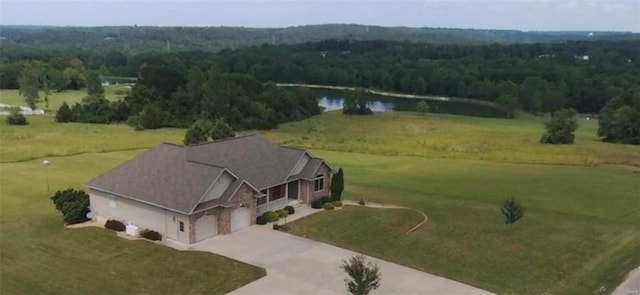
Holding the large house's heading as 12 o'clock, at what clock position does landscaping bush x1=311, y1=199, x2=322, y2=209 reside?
The landscaping bush is roughly at 10 o'clock from the large house.

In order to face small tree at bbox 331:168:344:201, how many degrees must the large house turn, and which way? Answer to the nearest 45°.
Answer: approximately 90° to its left

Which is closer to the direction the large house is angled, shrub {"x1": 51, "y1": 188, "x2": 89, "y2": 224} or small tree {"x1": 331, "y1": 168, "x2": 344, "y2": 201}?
the small tree

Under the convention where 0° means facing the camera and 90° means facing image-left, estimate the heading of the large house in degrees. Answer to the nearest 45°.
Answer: approximately 315°

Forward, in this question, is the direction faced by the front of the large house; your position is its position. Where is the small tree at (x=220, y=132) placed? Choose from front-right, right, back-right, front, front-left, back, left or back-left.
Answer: back-left

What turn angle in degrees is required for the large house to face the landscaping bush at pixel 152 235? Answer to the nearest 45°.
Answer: approximately 90° to its right

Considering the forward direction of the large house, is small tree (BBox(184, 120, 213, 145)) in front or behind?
behind
